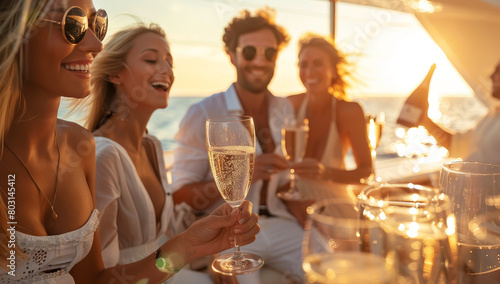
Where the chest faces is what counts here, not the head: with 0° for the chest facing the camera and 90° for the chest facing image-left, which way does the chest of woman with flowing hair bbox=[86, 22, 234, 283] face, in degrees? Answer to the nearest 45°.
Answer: approximately 315°

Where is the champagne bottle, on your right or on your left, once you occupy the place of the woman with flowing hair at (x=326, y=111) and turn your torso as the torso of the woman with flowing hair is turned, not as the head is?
on your left

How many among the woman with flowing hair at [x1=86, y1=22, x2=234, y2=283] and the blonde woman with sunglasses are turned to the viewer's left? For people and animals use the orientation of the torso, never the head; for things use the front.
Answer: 0

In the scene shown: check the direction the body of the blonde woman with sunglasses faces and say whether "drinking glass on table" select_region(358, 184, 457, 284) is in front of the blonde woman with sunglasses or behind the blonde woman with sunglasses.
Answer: in front

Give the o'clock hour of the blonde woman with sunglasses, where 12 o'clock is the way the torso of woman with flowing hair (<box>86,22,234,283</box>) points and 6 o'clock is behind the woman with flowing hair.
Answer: The blonde woman with sunglasses is roughly at 2 o'clock from the woman with flowing hair.

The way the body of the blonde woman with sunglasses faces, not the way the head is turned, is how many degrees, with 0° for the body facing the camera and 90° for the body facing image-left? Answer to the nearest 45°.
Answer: approximately 315°

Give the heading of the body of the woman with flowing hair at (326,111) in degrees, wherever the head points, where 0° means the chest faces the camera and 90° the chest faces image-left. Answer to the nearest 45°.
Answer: approximately 45°

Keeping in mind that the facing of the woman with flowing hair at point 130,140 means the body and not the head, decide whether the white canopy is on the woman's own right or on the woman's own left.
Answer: on the woman's own left

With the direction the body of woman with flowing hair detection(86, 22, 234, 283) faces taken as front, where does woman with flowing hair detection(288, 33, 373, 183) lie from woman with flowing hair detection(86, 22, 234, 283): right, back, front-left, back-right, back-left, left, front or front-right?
left

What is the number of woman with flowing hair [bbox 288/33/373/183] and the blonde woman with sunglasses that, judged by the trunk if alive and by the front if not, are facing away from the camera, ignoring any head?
0

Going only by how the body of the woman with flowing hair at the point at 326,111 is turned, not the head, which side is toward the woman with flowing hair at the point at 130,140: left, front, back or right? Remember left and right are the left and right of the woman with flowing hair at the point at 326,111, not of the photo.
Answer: front

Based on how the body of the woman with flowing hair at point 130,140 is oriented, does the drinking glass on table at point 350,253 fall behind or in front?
in front

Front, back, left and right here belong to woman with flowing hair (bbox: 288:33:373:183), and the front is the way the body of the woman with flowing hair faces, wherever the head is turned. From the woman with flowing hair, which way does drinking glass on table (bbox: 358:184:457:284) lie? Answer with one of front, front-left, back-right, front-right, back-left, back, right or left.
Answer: front-left

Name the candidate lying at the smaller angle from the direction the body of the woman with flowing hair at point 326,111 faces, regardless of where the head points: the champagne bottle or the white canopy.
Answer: the champagne bottle

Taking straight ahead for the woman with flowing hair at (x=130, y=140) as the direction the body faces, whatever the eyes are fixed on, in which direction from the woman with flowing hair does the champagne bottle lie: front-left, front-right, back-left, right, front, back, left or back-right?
front-left
